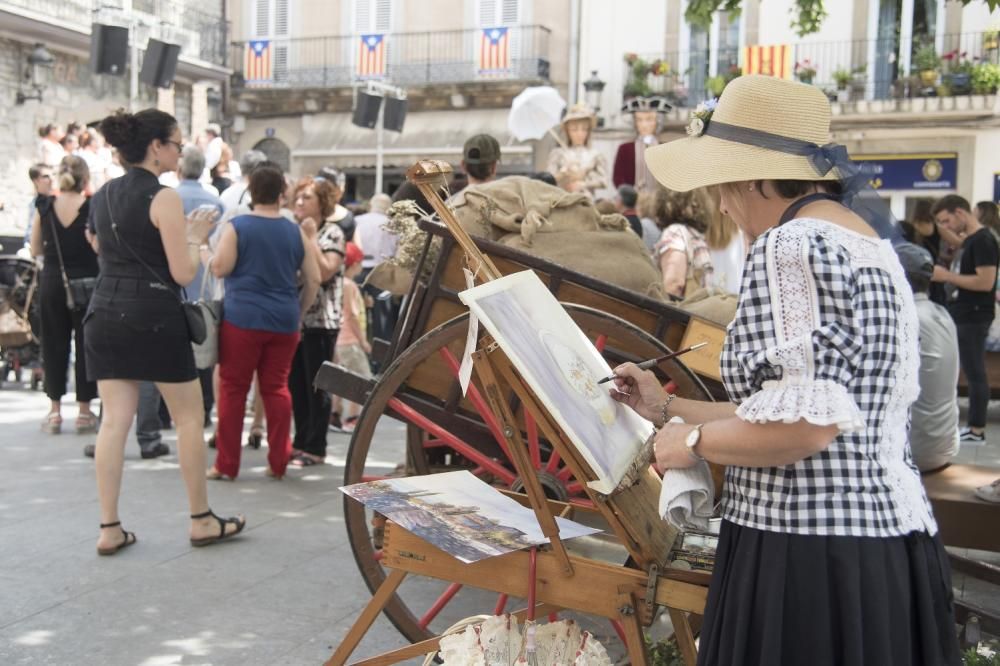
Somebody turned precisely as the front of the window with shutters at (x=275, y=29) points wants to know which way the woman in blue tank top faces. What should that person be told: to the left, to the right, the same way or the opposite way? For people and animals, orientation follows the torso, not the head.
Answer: the opposite way

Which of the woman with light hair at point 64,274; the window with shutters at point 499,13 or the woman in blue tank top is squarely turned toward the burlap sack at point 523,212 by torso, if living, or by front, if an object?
the window with shutters

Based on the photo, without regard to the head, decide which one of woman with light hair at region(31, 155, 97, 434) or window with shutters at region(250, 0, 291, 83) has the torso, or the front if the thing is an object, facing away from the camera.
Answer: the woman with light hair

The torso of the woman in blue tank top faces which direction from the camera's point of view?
away from the camera

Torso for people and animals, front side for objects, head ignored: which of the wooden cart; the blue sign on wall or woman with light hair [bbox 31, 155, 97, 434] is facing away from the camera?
the woman with light hair

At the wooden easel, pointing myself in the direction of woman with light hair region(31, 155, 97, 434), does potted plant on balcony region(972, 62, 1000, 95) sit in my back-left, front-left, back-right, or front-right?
front-right

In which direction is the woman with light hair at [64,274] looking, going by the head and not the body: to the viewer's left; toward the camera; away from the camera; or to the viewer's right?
away from the camera

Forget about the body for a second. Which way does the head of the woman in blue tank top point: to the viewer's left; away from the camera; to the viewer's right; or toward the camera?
away from the camera

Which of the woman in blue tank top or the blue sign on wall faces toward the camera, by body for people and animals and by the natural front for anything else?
the blue sign on wall

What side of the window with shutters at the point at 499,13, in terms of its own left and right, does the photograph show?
front

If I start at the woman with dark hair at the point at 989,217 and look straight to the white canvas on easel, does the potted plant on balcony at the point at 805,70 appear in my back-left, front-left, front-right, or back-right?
back-right

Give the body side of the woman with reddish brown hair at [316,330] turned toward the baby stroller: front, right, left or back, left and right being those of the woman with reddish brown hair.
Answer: right

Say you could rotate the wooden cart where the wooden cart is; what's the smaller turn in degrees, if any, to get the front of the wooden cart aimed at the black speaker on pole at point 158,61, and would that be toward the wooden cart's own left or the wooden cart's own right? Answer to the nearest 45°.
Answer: approximately 90° to the wooden cart's own left

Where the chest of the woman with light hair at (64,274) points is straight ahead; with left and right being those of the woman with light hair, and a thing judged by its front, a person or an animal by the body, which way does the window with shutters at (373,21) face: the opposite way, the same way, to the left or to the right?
the opposite way

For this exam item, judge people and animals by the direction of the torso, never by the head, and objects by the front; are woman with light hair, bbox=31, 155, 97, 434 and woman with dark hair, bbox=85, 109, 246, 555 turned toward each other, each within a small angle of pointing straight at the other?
no

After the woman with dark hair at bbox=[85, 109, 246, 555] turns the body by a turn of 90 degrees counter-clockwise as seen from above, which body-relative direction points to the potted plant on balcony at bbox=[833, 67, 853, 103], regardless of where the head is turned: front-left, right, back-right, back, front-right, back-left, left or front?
right

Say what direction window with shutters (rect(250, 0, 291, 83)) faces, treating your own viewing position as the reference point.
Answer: facing the viewer
